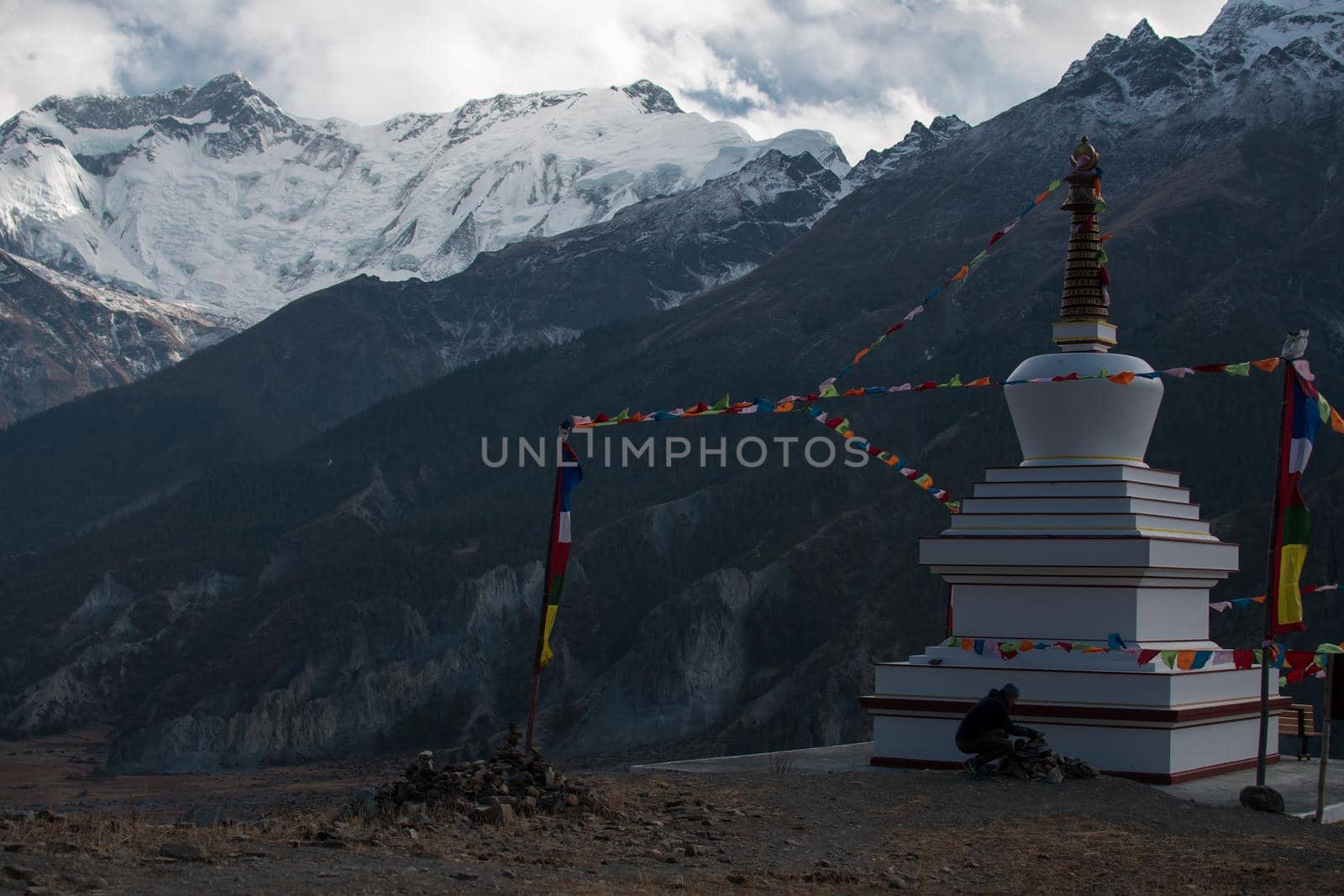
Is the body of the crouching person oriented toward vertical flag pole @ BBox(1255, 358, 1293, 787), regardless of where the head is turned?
yes

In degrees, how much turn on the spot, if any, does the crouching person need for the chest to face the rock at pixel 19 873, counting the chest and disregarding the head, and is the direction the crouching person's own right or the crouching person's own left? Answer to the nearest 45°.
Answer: approximately 135° to the crouching person's own right

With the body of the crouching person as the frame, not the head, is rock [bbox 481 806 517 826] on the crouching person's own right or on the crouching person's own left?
on the crouching person's own right

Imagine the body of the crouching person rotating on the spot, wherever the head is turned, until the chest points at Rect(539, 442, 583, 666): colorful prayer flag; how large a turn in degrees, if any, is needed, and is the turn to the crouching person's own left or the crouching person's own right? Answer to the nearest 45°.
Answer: approximately 180°

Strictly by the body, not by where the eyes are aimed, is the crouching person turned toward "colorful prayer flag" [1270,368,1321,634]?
yes

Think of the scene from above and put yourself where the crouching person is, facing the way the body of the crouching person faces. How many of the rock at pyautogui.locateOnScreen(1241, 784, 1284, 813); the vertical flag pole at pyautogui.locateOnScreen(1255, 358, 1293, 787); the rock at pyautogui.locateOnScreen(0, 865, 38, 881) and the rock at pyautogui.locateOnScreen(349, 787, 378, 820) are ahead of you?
2

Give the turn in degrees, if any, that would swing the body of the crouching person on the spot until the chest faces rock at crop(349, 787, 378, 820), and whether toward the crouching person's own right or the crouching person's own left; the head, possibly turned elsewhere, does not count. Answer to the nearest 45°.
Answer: approximately 135° to the crouching person's own right

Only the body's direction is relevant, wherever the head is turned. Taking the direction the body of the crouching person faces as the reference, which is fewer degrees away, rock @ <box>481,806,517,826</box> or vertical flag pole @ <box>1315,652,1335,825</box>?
the vertical flag pole

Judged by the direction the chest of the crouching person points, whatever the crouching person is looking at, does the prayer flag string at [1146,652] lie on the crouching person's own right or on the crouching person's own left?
on the crouching person's own left

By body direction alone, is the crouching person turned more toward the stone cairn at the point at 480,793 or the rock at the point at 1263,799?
the rock

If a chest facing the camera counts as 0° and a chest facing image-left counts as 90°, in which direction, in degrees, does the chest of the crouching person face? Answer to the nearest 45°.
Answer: approximately 270°

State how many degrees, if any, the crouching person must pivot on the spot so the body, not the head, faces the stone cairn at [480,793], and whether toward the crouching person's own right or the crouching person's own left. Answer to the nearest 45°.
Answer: approximately 135° to the crouching person's own right
